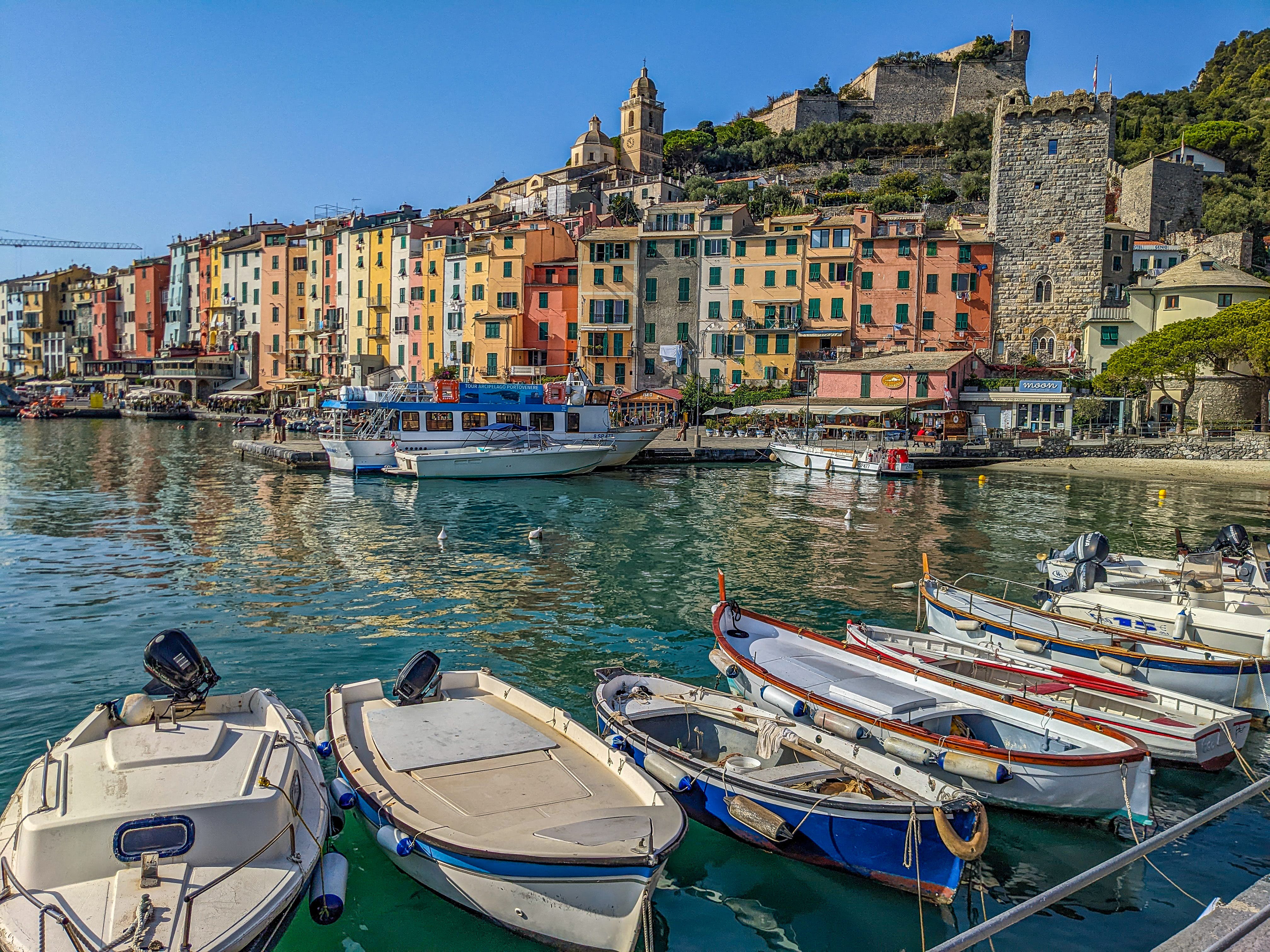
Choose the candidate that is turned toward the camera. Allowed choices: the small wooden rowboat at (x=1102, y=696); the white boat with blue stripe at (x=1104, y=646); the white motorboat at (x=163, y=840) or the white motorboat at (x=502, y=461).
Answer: the white motorboat at (x=163, y=840)

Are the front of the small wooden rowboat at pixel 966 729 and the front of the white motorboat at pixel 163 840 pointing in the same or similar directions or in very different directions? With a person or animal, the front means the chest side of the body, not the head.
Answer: very different directions

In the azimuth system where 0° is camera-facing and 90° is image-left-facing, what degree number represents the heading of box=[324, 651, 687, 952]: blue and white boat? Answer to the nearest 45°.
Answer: approximately 315°

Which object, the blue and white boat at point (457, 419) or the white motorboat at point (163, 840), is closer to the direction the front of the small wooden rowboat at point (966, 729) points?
the blue and white boat

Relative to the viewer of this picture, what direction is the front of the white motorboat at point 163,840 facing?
facing the viewer

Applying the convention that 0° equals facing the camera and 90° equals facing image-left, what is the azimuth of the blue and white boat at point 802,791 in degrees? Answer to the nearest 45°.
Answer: approximately 315°

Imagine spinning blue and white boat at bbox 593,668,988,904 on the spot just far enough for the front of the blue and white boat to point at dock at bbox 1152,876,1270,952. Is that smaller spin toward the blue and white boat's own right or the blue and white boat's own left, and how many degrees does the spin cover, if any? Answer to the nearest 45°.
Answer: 0° — it already faces it

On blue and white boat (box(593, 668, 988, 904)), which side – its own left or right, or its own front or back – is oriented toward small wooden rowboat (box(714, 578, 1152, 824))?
left

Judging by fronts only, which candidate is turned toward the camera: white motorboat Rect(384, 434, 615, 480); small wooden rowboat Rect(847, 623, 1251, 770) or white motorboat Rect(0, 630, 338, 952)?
white motorboat Rect(0, 630, 338, 952)

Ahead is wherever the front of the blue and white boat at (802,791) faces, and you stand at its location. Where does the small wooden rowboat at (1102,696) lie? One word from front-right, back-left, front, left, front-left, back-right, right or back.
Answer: left
